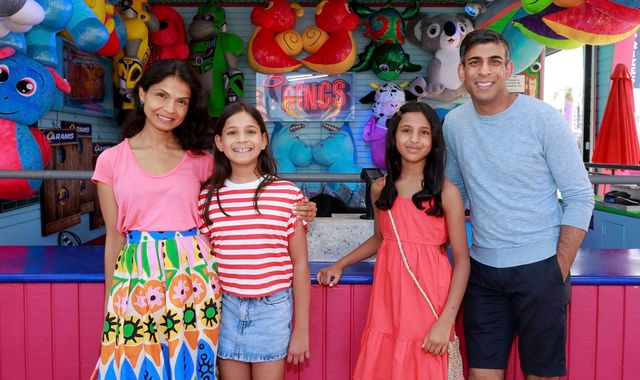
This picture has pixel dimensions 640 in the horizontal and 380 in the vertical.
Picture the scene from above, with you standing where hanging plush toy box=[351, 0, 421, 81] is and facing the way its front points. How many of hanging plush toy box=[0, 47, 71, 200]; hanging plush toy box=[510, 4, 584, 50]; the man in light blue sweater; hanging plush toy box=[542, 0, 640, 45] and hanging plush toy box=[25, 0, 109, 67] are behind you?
0

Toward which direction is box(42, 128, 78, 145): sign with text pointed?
toward the camera

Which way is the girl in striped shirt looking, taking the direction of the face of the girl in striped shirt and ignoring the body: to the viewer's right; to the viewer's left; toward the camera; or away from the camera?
toward the camera

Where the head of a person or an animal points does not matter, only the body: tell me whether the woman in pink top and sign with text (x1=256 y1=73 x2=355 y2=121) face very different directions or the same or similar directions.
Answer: same or similar directions

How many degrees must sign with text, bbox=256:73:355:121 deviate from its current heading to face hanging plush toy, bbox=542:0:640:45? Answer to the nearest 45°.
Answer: approximately 45° to its left

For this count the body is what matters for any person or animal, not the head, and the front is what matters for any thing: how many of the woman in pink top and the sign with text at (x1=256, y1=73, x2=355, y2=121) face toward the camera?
2

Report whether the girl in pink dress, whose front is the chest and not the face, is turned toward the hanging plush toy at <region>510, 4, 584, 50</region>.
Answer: no

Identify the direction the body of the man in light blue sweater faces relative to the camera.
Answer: toward the camera

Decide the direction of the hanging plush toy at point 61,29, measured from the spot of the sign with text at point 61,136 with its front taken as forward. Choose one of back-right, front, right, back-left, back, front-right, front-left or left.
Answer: front

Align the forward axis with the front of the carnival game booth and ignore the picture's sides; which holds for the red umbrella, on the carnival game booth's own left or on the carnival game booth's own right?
on the carnival game booth's own left

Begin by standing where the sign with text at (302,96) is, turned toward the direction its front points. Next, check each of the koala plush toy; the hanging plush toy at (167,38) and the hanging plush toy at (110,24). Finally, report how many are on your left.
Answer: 1

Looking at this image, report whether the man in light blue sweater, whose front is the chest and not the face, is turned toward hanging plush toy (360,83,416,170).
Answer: no

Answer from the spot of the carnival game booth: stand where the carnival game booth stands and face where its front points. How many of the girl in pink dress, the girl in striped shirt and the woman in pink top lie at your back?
0
